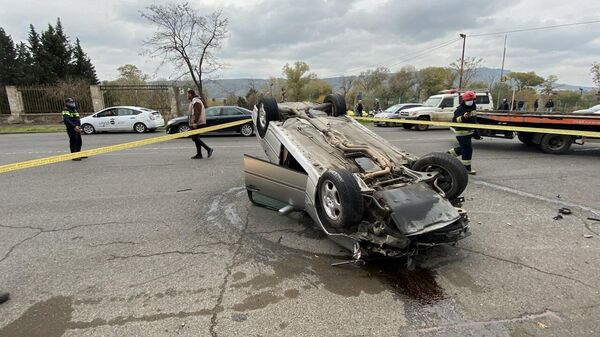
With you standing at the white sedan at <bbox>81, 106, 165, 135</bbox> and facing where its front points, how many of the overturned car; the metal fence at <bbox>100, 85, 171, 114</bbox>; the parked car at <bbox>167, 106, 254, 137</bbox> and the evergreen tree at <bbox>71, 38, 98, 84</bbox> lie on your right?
2

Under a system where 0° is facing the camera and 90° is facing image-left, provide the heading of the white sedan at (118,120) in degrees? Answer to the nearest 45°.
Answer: approximately 90°

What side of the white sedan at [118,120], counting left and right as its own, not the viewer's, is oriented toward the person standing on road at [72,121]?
left

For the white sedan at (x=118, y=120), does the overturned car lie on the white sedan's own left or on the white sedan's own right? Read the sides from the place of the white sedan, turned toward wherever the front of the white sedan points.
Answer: on the white sedan's own left

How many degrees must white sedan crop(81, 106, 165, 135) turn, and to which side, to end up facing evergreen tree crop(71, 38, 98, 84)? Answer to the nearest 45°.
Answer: approximately 90° to its right

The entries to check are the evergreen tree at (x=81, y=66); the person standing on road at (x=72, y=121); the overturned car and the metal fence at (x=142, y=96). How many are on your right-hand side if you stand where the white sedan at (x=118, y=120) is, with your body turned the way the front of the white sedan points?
2

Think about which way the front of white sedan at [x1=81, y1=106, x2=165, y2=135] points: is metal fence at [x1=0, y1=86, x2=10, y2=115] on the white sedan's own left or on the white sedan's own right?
on the white sedan's own right

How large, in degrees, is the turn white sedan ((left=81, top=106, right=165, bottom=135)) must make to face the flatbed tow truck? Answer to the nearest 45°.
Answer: approximately 135° to its left

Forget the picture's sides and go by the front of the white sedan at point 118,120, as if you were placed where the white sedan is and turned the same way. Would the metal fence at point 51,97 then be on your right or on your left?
on your right

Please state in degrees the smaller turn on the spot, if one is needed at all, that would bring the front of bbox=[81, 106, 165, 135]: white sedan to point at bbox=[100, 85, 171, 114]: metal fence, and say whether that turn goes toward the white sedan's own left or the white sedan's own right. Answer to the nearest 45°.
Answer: approximately 90° to the white sedan's own right

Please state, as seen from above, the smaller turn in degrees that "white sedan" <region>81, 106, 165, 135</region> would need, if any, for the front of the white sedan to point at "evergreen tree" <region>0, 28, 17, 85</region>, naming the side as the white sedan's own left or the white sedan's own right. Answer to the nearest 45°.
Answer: approximately 90° to the white sedan's own right

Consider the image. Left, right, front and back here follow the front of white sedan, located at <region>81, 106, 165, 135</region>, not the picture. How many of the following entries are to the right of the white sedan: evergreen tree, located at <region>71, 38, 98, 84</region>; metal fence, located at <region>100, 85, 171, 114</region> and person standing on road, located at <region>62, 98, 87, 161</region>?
2

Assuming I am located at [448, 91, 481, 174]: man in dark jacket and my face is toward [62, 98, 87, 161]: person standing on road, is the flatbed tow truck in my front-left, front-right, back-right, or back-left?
back-right
